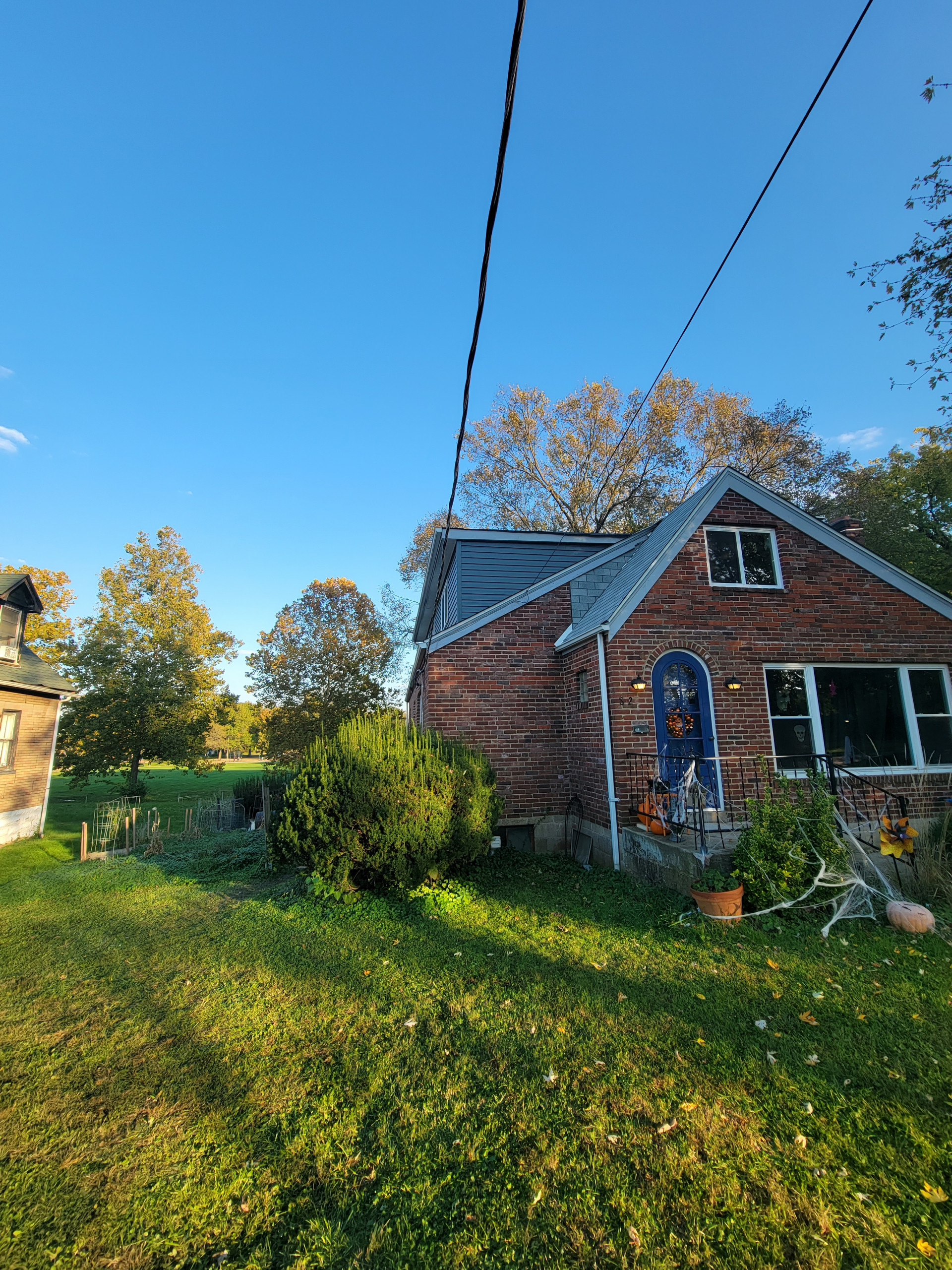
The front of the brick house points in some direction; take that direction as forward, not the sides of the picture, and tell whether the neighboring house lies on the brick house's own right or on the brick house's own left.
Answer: on the brick house's own right

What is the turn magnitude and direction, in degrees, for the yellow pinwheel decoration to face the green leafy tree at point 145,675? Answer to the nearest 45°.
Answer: approximately 90° to its right

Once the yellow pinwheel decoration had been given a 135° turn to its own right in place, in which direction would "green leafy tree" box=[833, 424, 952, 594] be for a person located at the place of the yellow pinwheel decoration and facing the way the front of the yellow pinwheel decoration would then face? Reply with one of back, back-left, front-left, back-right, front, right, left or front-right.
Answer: front-right

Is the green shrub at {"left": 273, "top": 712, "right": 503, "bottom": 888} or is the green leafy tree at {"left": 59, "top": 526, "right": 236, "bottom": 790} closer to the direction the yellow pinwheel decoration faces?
the green shrub

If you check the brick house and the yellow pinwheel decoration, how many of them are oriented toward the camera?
2

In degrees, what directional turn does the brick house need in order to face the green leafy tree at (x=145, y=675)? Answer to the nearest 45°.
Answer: approximately 90° to its right

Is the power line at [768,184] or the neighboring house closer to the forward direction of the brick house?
the power line

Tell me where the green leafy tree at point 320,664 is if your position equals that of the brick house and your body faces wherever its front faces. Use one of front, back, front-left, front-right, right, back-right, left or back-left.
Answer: back-right

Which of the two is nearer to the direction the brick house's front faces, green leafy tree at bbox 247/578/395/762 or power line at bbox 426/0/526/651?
the power line

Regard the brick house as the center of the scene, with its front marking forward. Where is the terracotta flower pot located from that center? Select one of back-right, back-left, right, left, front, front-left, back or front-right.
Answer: front

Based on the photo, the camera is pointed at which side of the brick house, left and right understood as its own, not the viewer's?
front

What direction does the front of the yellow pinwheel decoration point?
toward the camera

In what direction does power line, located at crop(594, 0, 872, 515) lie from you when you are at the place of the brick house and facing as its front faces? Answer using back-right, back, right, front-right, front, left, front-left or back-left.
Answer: front

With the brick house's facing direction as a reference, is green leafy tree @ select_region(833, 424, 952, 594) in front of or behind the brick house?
behind

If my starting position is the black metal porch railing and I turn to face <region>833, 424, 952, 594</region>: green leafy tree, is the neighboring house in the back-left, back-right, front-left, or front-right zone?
back-left

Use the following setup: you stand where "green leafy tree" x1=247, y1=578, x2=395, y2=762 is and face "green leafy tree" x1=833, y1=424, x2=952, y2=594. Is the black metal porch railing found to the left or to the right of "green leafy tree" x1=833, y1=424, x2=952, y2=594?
right

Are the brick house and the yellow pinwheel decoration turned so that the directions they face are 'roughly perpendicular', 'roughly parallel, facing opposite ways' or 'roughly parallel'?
roughly parallel
